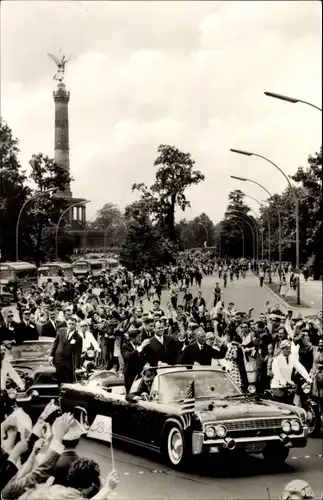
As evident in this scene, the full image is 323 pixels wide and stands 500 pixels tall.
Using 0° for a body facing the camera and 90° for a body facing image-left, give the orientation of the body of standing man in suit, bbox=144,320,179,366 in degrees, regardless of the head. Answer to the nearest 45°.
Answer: approximately 0°

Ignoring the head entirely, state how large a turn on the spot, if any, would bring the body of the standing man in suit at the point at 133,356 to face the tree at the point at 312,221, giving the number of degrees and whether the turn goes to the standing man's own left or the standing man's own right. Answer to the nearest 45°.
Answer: approximately 90° to the standing man's own left
